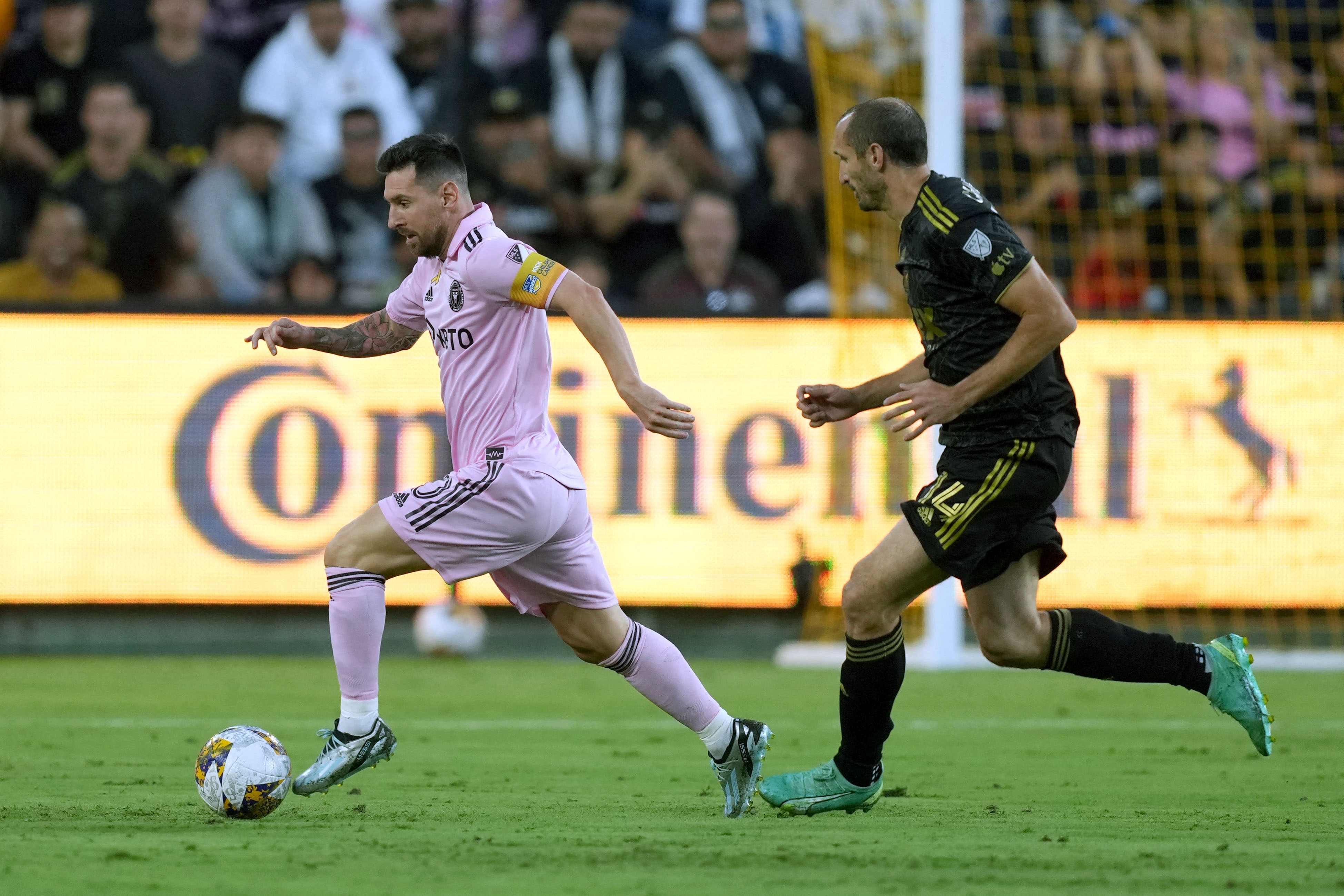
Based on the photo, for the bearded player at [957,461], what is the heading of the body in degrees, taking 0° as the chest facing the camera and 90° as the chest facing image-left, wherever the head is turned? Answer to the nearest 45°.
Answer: approximately 90°

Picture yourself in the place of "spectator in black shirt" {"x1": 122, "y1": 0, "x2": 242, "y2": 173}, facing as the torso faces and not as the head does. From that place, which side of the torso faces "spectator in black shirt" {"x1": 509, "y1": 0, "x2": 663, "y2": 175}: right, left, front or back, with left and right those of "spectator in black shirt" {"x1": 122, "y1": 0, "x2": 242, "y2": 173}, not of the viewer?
left

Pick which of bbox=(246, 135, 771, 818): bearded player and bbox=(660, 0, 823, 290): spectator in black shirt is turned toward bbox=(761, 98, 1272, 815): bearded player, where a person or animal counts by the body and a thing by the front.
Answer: the spectator in black shirt

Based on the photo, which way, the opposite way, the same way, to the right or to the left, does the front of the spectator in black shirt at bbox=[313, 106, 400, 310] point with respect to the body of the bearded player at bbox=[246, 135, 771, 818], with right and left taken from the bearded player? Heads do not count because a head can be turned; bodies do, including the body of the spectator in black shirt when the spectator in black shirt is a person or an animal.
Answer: to the left

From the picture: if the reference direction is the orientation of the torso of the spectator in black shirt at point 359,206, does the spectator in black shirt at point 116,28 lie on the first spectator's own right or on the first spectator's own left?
on the first spectator's own right

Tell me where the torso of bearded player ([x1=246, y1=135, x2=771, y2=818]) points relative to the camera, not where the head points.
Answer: to the viewer's left

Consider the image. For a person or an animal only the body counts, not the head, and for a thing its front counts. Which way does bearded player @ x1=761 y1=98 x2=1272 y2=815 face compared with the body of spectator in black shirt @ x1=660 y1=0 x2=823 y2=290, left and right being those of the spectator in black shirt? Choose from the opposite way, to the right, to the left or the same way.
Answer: to the right

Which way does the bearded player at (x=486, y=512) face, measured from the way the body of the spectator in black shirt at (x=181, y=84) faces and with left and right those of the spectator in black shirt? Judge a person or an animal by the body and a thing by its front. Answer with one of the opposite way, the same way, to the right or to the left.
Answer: to the right
